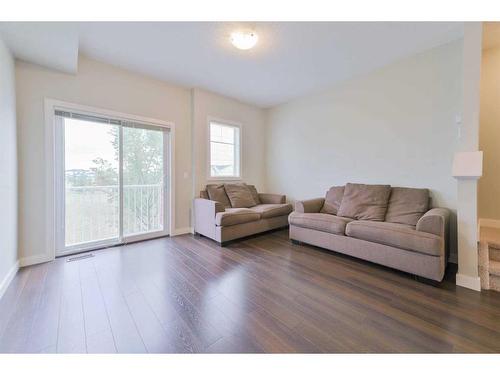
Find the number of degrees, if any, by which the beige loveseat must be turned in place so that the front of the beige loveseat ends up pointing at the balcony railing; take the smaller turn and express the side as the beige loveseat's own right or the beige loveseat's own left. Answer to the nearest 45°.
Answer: approximately 135° to the beige loveseat's own right

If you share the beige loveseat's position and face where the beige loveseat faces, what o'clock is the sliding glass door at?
The sliding glass door is roughly at 4 o'clock from the beige loveseat.

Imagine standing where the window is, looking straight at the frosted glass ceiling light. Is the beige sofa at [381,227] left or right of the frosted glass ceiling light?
left

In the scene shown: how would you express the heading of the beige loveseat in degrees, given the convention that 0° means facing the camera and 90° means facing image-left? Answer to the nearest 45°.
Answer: approximately 315°
